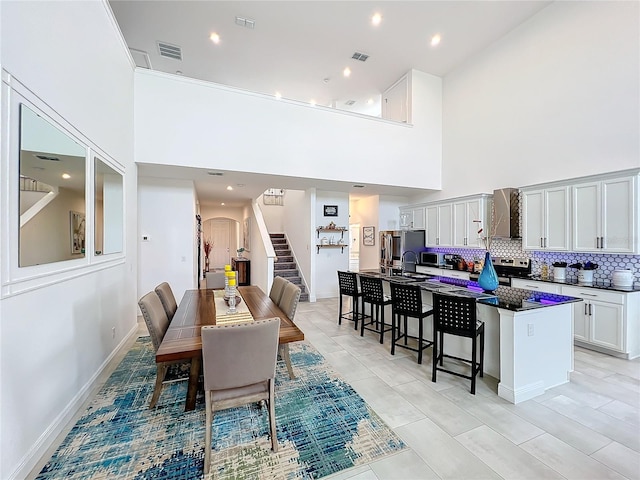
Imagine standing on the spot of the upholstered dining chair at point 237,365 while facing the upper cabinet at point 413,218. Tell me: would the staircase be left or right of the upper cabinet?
left

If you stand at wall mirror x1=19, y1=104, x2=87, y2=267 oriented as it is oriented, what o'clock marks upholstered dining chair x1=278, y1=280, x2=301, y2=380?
The upholstered dining chair is roughly at 11 o'clock from the wall mirror.

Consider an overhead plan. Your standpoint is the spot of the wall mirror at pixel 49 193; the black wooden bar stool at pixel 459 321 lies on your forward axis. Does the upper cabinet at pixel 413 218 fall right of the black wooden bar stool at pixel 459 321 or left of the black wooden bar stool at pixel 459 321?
left

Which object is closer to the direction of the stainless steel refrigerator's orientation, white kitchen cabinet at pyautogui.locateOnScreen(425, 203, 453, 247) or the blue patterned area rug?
the blue patterned area rug

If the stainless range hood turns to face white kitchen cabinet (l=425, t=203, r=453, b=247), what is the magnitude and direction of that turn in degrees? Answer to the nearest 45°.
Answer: approximately 90° to its right

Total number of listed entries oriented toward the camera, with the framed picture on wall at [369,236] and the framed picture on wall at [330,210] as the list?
2

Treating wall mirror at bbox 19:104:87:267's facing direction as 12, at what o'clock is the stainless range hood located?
The stainless range hood is roughly at 11 o'clock from the wall mirror.

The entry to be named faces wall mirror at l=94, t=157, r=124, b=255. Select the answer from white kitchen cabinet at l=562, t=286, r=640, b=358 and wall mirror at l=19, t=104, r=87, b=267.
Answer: the white kitchen cabinet

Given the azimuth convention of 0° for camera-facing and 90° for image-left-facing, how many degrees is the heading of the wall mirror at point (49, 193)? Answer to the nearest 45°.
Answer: approximately 315°

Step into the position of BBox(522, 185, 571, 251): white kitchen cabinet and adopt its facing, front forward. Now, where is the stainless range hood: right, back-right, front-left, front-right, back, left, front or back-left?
right

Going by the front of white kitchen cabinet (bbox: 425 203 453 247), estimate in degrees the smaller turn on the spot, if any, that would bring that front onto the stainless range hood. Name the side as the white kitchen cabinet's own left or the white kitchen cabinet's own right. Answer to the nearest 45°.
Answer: approximately 90° to the white kitchen cabinet's own left

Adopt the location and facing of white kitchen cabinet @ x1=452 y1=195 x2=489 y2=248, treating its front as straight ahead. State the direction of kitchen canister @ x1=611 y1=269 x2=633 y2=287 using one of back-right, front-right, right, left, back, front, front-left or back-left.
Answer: left

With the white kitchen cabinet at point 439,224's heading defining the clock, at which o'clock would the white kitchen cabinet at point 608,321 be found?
the white kitchen cabinet at point 608,321 is roughly at 9 o'clock from the white kitchen cabinet at point 439,224.
